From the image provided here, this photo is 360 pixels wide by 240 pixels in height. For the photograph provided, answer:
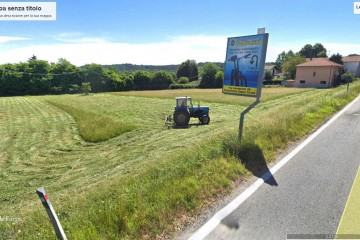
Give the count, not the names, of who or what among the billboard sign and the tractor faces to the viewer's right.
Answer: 1

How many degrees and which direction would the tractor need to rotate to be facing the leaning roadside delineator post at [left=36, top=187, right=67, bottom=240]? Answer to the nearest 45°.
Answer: approximately 90° to its right

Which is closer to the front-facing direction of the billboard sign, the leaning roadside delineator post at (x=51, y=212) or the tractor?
the leaning roadside delineator post

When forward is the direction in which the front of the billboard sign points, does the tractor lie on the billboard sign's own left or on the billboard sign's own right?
on the billboard sign's own right

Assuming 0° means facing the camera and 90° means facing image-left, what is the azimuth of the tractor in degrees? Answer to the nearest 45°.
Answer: approximately 270°

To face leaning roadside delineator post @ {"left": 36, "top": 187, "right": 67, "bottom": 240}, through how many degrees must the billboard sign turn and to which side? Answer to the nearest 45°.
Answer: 0° — it already faces it

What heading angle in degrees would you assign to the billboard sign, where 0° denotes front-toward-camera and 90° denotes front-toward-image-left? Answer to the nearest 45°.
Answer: approximately 45°

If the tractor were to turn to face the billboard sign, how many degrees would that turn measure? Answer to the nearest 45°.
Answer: approximately 90° to its right
